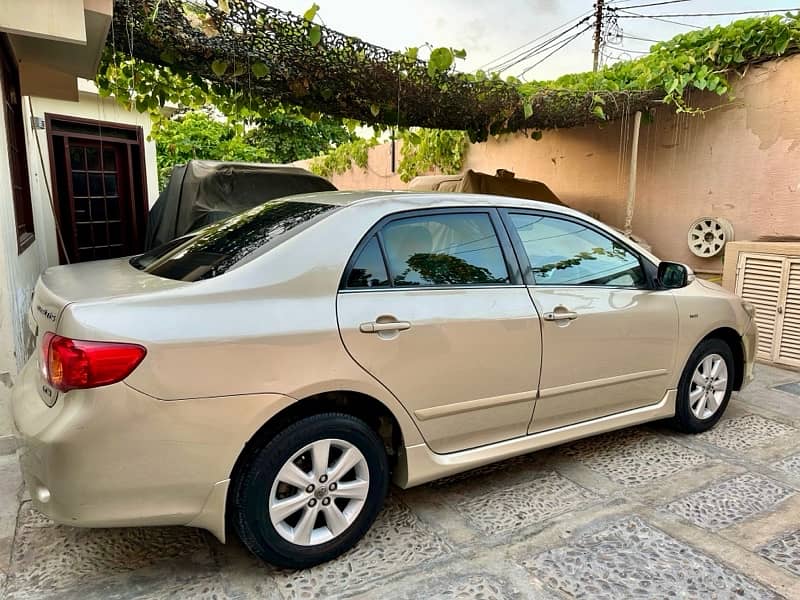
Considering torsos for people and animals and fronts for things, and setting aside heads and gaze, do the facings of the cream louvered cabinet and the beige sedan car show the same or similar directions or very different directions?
very different directions

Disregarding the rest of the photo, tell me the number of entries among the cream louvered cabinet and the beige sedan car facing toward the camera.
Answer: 1

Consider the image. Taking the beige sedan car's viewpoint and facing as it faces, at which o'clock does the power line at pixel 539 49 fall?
The power line is roughly at 11 o'clock from the beige sedan car.

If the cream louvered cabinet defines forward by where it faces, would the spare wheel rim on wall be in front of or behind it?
behind

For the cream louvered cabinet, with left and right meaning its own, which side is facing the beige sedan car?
front

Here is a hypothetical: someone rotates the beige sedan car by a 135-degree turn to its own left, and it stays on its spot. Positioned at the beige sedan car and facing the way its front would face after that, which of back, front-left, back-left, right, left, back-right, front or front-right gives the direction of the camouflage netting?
right

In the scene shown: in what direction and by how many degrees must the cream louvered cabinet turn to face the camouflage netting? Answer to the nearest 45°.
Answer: approximately 45° to its right

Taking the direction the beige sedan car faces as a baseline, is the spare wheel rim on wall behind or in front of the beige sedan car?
in front

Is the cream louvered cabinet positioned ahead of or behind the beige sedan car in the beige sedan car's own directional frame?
ahead

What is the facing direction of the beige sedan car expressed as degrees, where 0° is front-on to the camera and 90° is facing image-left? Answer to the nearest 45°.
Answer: approximately 225°

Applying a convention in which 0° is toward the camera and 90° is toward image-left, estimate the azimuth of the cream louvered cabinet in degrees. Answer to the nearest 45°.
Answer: approximately 0°
